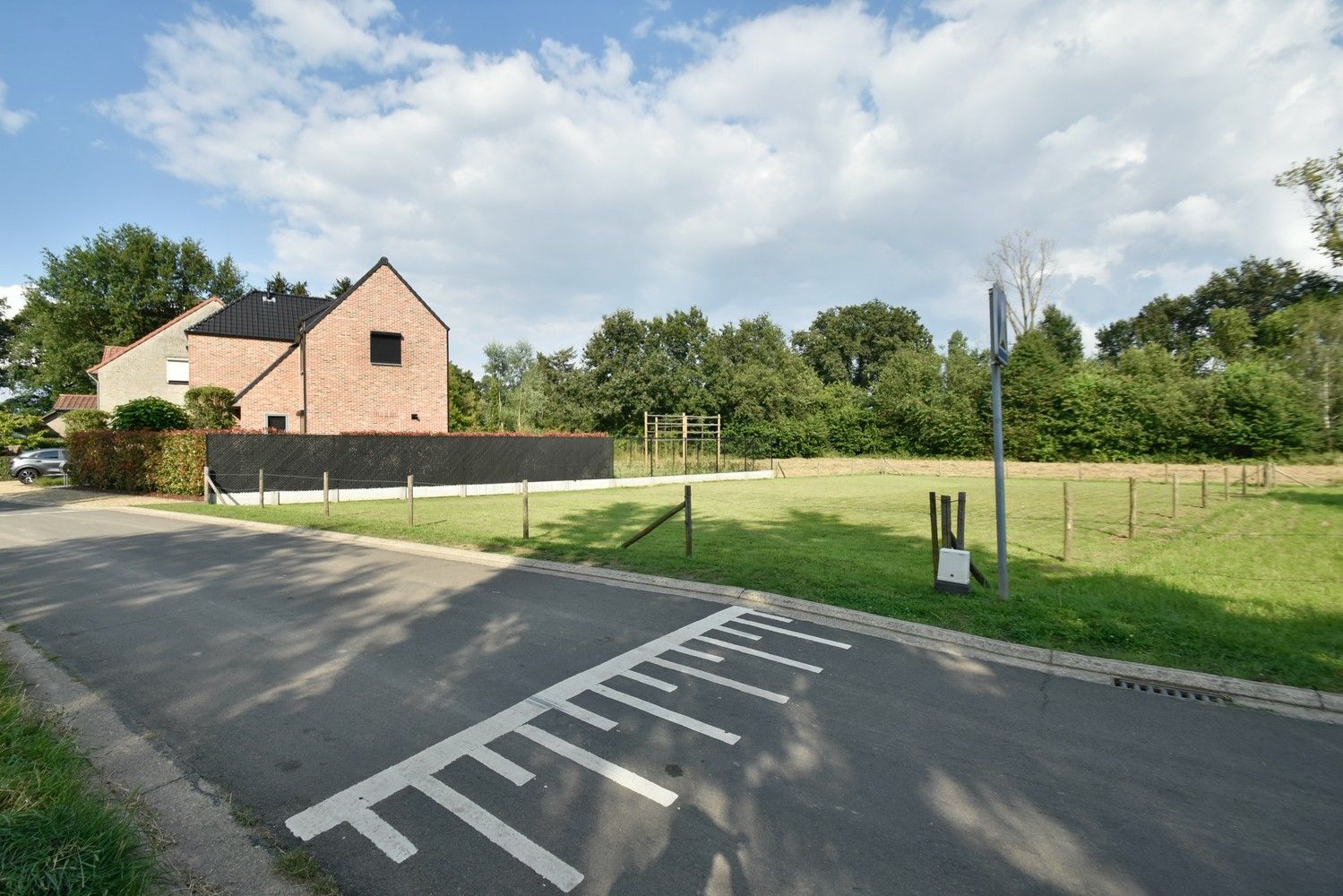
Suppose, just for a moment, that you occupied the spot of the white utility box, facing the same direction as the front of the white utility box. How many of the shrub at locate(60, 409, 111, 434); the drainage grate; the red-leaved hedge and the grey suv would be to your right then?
3

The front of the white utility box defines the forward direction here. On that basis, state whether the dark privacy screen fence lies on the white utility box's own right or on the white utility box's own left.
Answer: on the white utility box's own right

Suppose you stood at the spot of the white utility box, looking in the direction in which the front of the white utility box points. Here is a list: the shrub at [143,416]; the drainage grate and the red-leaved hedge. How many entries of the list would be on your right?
2

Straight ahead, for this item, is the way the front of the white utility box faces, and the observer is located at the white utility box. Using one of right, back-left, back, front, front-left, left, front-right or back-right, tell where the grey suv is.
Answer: right

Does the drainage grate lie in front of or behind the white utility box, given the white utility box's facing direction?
in front

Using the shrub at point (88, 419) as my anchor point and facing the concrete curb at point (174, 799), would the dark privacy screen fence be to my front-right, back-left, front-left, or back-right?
front-left

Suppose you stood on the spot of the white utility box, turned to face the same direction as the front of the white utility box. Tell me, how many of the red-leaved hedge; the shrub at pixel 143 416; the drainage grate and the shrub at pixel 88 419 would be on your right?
3

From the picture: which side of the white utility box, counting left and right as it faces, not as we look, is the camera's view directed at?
front

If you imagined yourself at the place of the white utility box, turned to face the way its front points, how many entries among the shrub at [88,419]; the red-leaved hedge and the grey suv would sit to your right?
3

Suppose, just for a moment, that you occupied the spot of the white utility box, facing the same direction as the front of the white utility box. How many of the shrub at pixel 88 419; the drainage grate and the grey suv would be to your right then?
2

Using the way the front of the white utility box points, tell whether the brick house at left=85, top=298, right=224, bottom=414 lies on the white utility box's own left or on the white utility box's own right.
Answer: on the white utility box's own right

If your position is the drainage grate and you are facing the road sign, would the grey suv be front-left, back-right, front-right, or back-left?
front-left

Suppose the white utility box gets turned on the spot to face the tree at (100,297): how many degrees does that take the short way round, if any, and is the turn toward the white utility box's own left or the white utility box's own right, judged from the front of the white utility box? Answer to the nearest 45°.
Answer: approximately 90° to the white utility box's own right

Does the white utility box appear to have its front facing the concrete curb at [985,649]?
yes

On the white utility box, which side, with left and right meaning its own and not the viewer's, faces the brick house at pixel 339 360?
right
